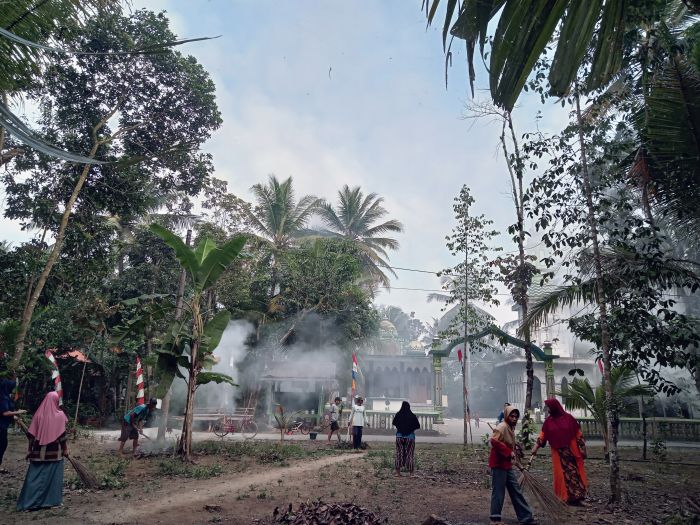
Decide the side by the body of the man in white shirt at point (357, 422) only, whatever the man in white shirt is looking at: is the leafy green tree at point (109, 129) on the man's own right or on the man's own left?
on the man's own right

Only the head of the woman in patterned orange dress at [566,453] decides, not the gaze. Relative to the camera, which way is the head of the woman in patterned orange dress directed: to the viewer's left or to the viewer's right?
to the viewer's left

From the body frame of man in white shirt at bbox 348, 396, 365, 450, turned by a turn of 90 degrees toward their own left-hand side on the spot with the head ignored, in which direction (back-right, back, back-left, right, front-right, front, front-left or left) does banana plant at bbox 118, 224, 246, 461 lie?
back-right

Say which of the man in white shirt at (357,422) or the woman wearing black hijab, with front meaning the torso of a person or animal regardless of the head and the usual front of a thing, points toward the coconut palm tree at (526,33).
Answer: the man in white shirt

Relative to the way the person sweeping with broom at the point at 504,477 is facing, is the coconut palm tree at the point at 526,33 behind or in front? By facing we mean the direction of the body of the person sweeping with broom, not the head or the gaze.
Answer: in front

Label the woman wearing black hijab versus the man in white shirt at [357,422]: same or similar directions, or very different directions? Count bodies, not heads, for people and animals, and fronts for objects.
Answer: very different directions

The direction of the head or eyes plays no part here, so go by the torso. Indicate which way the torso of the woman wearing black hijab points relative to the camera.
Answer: away from the camera

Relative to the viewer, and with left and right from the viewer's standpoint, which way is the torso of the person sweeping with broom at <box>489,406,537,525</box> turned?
facing the viewer and to the right of the viewer

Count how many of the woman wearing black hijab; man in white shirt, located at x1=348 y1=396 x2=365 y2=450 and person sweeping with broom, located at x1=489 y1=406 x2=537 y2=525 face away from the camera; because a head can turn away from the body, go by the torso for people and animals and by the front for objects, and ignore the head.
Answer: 1

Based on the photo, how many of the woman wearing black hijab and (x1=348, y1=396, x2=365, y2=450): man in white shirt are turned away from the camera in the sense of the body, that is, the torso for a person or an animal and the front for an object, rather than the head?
1
